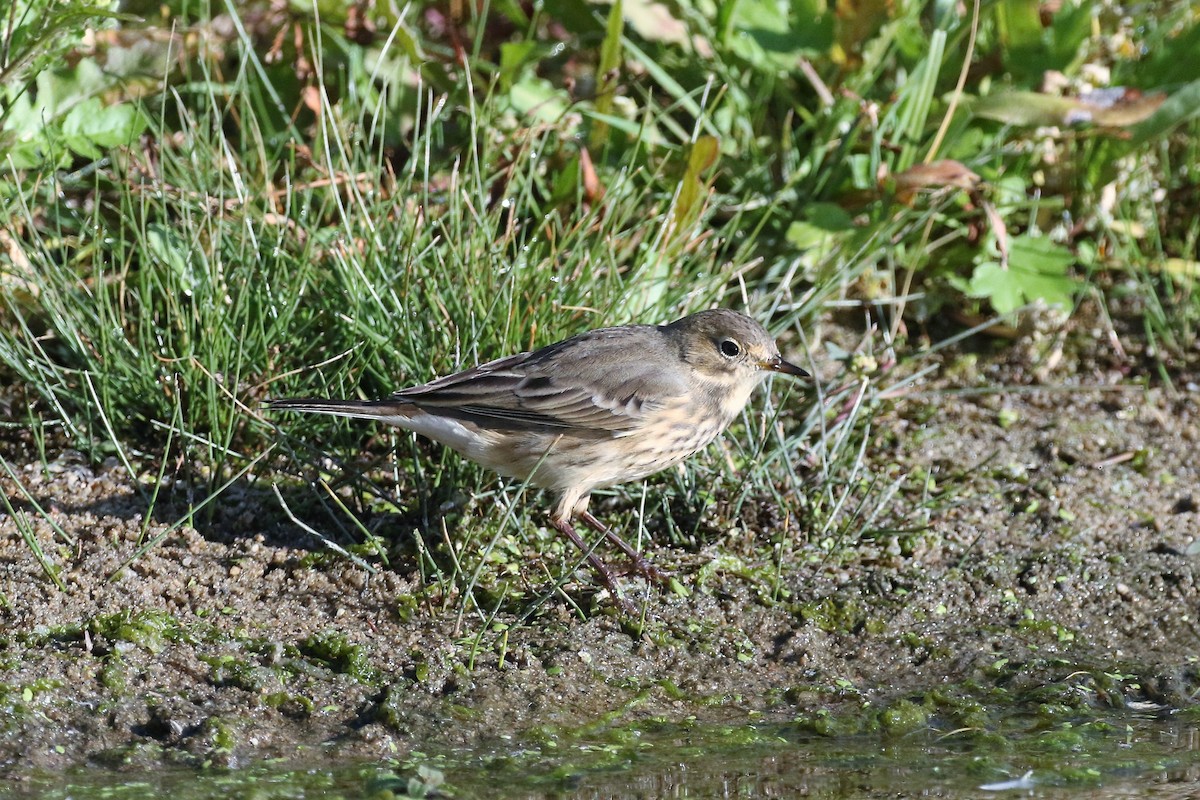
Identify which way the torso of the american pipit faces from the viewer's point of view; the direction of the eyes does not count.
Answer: to the viewer's right
